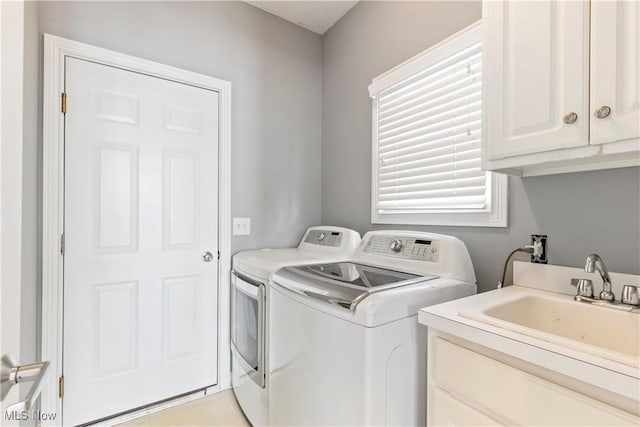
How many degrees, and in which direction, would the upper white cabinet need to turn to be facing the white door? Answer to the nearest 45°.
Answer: approximately 45° to its right

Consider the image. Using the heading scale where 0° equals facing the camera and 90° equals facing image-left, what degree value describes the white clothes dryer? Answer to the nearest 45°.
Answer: approximately 45°

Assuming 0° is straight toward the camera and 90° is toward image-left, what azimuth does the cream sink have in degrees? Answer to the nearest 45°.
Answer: approximately 45°

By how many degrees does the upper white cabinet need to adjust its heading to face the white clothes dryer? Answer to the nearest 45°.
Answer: approximately 45° to its right

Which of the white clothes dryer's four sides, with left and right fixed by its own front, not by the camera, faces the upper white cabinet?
left

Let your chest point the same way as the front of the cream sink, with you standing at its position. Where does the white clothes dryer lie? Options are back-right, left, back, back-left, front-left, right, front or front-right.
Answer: front-right

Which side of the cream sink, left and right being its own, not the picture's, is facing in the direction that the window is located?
right

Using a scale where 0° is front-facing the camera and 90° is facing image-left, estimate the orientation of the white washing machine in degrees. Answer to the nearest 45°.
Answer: approximately 45°

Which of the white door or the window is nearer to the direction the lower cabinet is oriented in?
the white door

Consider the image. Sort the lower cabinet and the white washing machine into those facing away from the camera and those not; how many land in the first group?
0
